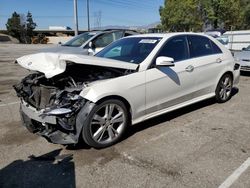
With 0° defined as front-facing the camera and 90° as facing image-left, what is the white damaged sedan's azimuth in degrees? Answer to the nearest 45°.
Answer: approximately 45°

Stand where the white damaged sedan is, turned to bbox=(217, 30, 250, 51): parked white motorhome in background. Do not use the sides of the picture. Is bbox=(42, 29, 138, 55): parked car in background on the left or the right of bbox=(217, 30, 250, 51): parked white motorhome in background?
left

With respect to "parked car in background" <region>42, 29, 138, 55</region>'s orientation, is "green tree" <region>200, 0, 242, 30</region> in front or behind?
behind

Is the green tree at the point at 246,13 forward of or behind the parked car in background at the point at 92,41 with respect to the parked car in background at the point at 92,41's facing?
behind

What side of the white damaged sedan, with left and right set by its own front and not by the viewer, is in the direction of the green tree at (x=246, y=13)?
back

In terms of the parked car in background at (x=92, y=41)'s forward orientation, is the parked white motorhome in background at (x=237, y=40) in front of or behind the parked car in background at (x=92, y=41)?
behind

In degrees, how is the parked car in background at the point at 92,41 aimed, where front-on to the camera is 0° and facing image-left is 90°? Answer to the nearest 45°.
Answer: approximately 45°

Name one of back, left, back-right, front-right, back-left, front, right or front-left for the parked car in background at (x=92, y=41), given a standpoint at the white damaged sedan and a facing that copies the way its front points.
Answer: back-right

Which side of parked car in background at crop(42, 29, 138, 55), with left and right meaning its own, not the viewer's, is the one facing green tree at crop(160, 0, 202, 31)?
back
